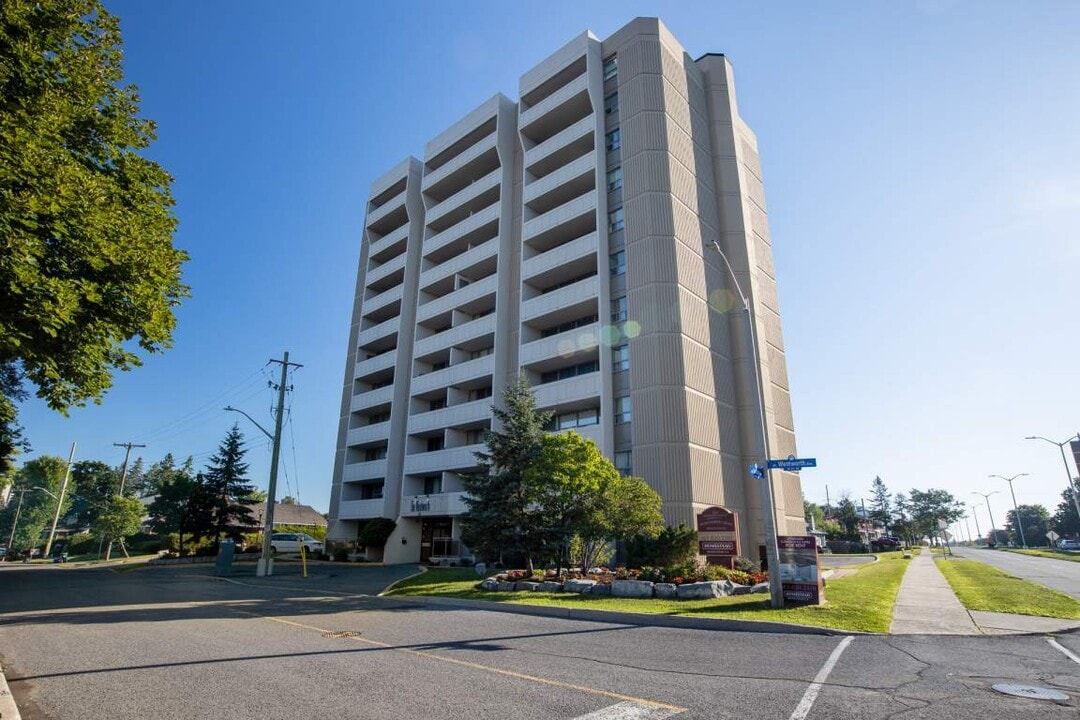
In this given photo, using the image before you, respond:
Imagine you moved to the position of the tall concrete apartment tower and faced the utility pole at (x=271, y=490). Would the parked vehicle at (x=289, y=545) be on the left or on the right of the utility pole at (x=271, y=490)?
right

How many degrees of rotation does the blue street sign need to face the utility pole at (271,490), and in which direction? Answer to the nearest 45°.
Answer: approximately 90° to its right

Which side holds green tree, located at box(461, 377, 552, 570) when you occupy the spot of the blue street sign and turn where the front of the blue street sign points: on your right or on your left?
on your right

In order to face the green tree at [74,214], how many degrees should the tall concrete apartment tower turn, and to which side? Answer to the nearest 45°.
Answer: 0° — it already faces it

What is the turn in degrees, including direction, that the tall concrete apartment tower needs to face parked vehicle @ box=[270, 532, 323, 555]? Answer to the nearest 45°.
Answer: approximately 90° to its right

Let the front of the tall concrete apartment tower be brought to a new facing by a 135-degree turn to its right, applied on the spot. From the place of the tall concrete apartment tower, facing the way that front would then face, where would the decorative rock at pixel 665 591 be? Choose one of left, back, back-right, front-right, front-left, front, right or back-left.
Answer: back

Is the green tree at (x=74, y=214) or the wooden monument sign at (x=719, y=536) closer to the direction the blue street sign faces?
the green tree

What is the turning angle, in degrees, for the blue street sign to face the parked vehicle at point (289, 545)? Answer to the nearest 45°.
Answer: approximately 135° to its right

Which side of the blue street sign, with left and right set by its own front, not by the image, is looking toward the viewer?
front

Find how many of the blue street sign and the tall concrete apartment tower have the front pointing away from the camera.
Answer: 0

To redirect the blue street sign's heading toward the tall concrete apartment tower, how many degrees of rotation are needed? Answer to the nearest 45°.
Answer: approximately 135° to its right

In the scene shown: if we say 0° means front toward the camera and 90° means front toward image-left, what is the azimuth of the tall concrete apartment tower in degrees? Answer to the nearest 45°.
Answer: approximately 45°
